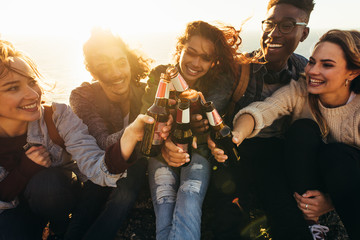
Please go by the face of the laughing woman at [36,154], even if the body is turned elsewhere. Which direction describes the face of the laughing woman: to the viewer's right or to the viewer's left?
to the viewer's right

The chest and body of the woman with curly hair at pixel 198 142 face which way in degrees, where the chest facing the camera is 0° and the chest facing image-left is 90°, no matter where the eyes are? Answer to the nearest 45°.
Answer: approximately 0°

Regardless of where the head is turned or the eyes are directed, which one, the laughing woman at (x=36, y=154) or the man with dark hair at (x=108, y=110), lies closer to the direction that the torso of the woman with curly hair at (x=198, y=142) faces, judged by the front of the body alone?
the laughing woman

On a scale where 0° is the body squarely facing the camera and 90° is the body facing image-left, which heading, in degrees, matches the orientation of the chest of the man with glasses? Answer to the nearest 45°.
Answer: approximately 45°

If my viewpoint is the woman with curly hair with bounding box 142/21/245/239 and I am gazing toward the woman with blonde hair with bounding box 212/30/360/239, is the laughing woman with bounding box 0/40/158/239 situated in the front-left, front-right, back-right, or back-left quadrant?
back-right

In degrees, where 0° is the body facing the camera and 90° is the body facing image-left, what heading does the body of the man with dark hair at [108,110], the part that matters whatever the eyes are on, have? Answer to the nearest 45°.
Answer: approximately 315°

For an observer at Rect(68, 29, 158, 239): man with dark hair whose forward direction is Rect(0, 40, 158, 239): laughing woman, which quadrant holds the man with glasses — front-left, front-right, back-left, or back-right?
back-left
